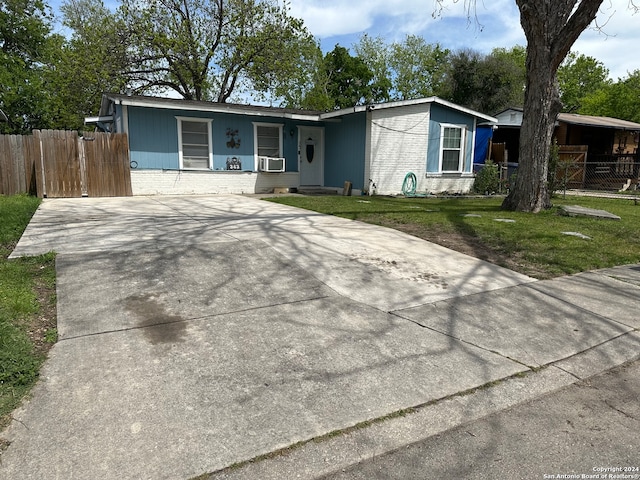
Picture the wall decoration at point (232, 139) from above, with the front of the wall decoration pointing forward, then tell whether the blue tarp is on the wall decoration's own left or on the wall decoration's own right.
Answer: on the wall decoration's own left

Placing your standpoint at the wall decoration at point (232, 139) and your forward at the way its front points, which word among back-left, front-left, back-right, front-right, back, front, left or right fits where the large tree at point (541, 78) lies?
front-left

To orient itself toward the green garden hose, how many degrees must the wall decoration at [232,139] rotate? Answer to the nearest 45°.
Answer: approximately 90° to its left

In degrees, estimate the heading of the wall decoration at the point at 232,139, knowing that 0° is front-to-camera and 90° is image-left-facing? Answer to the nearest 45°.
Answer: approximately 0°

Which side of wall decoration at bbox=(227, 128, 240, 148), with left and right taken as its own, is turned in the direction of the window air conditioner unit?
left

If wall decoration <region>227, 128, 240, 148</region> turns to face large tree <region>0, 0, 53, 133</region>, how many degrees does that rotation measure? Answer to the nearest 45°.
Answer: approximately 135° to its right

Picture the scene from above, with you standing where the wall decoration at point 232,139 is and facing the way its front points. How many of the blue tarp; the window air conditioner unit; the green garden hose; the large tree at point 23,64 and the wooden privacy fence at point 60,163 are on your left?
3

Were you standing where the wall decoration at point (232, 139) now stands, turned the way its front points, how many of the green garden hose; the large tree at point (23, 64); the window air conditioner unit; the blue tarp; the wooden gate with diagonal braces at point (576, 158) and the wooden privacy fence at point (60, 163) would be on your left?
4

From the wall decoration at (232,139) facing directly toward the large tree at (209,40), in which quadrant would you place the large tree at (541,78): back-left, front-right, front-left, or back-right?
back-right

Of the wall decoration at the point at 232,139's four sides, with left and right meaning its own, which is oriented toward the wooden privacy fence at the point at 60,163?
right

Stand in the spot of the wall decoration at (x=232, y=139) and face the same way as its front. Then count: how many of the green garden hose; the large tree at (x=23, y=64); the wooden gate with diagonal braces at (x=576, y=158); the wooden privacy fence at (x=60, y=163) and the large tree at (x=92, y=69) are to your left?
2

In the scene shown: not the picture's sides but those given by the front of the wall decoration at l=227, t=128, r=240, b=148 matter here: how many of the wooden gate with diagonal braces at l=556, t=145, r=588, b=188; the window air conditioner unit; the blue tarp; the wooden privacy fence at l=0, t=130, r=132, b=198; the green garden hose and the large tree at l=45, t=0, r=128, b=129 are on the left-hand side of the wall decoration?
4

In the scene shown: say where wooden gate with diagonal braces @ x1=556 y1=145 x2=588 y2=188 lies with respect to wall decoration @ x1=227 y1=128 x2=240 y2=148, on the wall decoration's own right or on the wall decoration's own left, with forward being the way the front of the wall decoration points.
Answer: on the wall decoration's own left

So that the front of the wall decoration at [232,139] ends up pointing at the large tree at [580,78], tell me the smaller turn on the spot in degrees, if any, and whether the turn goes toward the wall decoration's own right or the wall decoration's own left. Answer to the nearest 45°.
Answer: approximately 135° to the wall decoration's own left

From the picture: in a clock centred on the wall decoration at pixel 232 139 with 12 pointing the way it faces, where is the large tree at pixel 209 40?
The large tree is roughly at 6 o'clock from the wall decoration.

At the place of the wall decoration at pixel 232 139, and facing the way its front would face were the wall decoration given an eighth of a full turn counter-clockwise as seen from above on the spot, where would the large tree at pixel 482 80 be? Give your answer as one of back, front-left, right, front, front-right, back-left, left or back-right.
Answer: left
